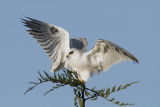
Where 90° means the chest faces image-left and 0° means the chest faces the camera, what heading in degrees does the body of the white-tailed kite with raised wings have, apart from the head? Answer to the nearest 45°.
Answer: approximately 45°
